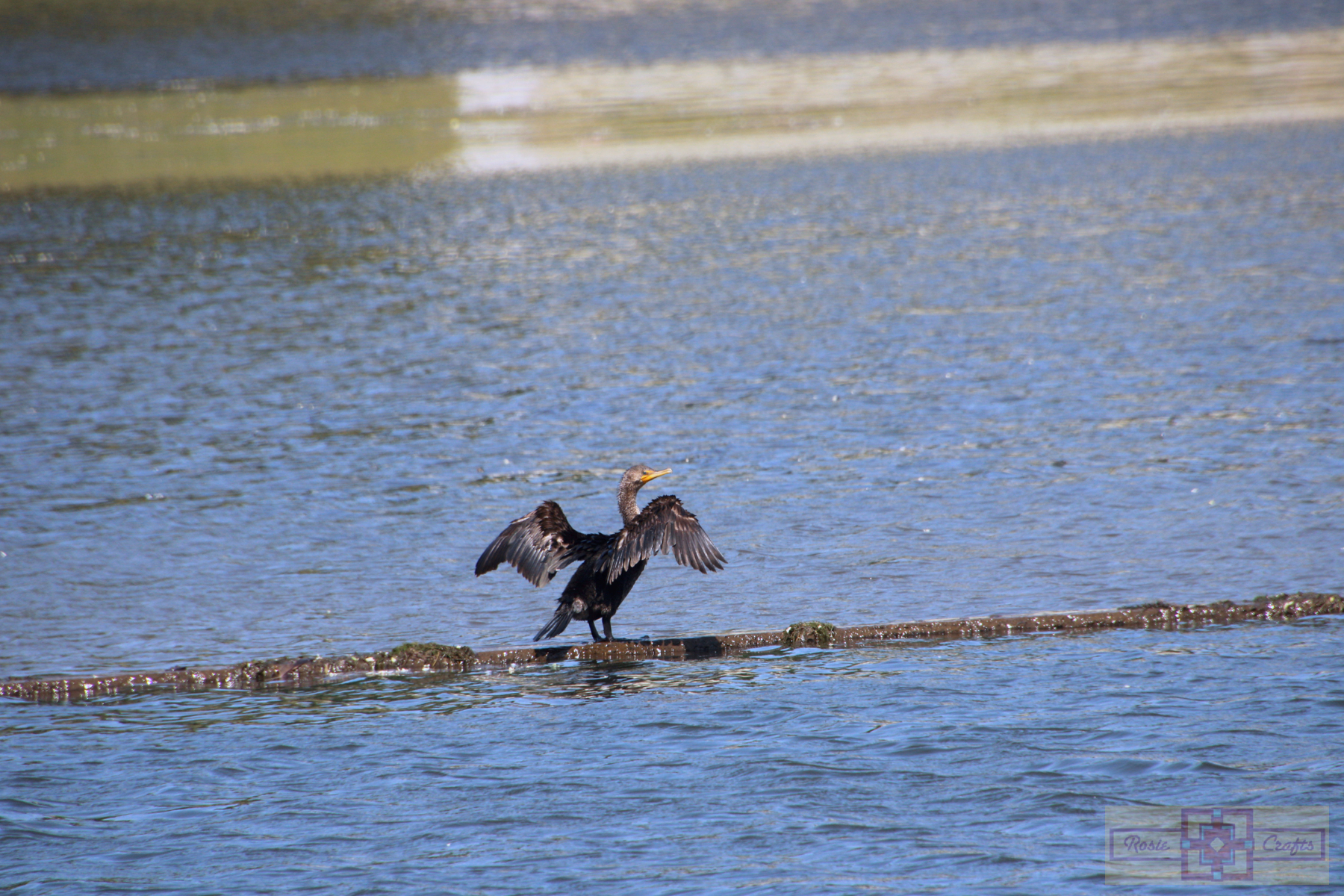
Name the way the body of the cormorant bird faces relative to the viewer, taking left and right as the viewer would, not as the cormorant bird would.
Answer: facing away from the viewer and to the right of the viewer
